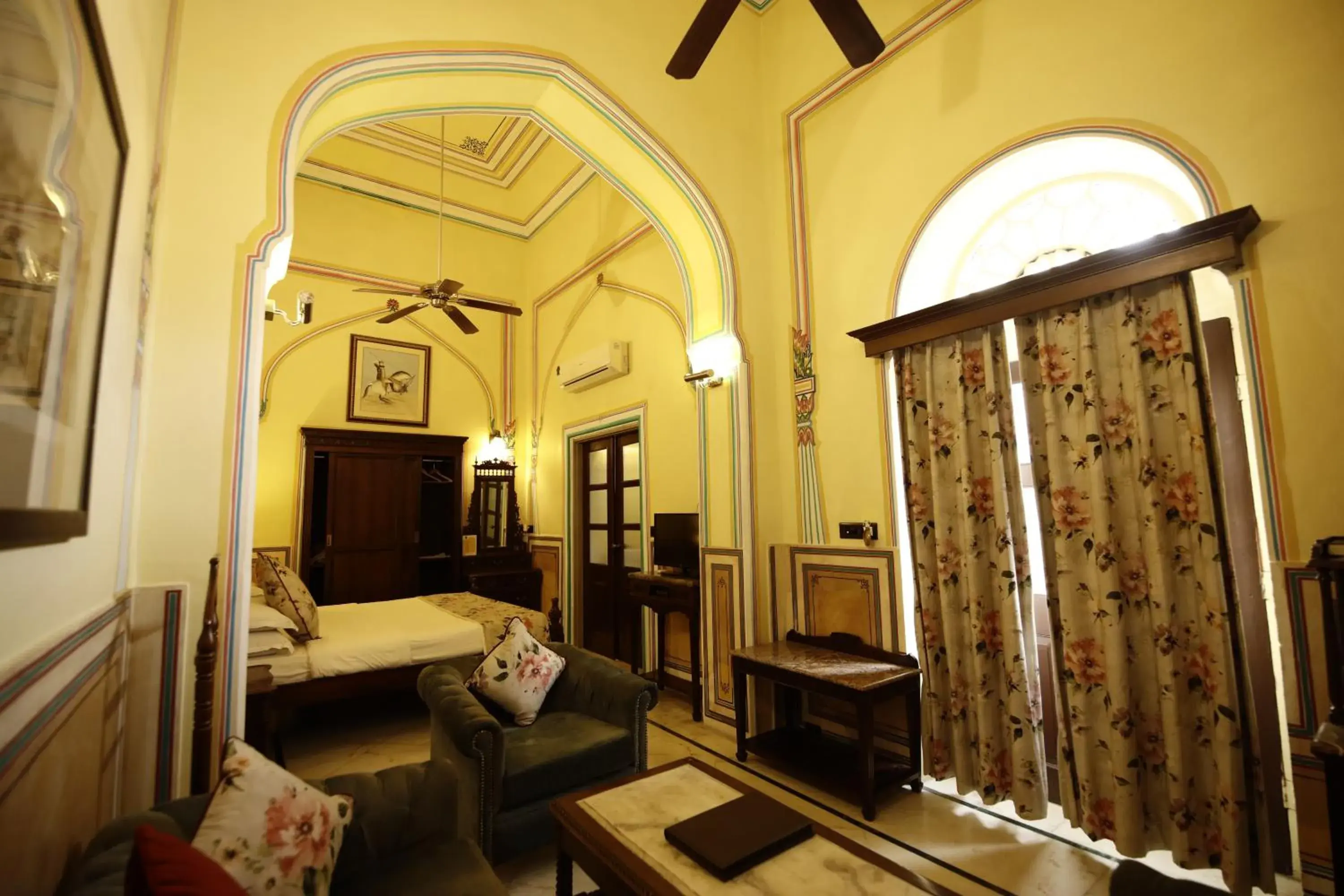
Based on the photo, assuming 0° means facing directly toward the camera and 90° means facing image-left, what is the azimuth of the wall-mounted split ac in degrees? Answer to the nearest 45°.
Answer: approximately 45°

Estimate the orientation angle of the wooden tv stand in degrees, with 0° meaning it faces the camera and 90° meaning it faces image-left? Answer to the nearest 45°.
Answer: approximately 45°

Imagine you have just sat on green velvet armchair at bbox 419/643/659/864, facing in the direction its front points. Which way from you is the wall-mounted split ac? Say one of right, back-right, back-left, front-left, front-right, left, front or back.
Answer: back-left

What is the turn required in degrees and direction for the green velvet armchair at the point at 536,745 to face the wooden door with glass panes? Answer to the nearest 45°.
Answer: approximately 135° to its left

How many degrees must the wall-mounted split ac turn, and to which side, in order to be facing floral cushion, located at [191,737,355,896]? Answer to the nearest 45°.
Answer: approximately 45° to its left

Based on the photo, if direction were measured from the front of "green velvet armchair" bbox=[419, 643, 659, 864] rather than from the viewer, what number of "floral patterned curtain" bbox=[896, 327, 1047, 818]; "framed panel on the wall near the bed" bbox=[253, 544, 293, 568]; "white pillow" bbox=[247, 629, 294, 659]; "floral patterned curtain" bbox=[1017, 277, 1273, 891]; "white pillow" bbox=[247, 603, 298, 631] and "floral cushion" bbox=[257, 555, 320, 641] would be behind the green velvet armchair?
4

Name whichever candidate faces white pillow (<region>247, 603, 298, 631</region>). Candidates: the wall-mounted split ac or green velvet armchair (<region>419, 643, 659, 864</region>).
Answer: the wall-mounted split ac

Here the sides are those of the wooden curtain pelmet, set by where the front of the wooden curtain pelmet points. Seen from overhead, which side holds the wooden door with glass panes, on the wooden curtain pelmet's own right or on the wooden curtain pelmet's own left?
on the wooden curtain pelmet's own right

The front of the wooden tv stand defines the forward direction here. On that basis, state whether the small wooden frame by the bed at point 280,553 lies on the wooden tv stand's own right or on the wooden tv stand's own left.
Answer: on the wooden tv stand's own right
